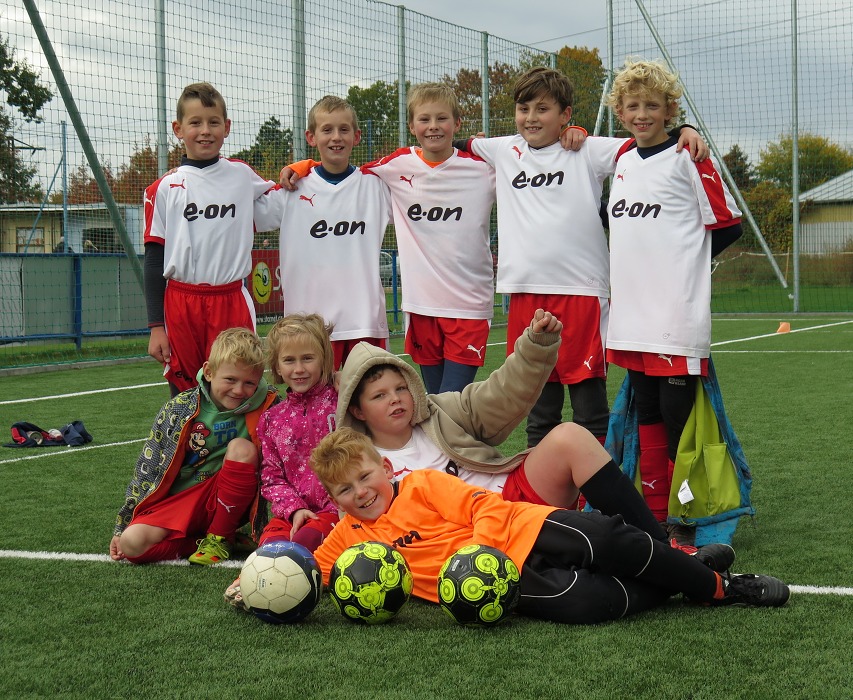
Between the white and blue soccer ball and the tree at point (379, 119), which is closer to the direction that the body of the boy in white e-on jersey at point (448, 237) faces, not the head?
the white and blue soccer ball

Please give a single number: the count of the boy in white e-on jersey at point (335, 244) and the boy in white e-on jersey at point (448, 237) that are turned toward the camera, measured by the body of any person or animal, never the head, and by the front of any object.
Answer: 2

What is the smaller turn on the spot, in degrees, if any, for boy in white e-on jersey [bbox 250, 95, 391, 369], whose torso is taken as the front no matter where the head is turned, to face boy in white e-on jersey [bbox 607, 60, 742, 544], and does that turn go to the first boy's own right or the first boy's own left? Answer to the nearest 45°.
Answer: approximately 45° to the first boy's own left

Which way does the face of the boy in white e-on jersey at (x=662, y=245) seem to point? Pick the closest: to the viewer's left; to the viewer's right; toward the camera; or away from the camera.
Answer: toward the camera

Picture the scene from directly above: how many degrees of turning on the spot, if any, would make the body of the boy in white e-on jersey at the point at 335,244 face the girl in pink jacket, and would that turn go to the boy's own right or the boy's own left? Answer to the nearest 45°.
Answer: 0° — they already face them

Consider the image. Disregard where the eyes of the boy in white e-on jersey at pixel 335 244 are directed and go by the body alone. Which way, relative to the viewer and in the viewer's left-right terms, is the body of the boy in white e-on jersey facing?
facing the viewer

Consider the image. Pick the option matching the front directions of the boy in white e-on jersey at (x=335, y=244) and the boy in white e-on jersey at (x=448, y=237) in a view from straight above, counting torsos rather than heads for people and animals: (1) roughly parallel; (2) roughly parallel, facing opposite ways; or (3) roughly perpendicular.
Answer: roughly parallel

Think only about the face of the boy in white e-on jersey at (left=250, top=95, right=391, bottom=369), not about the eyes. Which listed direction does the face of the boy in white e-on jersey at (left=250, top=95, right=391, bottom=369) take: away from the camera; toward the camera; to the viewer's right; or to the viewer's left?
toward the camera

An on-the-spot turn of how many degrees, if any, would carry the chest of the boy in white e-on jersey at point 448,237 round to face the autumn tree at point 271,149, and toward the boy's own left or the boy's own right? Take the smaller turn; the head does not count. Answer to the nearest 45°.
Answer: approximately 180°

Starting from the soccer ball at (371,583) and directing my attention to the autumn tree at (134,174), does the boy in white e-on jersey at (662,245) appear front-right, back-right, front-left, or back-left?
front-right

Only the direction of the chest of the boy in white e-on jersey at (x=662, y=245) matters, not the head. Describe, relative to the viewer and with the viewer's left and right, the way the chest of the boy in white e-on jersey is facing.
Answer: facing the viewer and to the left of the viewer

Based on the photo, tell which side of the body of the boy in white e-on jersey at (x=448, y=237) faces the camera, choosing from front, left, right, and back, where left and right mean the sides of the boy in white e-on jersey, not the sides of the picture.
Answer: front

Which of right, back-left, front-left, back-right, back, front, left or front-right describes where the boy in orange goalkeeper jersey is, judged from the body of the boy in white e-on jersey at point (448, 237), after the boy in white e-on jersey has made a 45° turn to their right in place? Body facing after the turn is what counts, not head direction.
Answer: front-left

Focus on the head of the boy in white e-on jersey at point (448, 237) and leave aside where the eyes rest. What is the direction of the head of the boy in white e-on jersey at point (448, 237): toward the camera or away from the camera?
toward the camera
